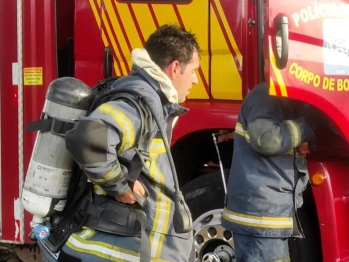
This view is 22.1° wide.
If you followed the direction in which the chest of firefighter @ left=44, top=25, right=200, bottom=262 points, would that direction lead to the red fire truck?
no

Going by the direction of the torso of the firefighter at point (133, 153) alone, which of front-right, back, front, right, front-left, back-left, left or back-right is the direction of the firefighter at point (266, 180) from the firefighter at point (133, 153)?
front-left

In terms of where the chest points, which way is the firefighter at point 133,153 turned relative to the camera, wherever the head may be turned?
to the viewer's right

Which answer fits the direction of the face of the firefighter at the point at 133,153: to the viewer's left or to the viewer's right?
to the viewer's right
